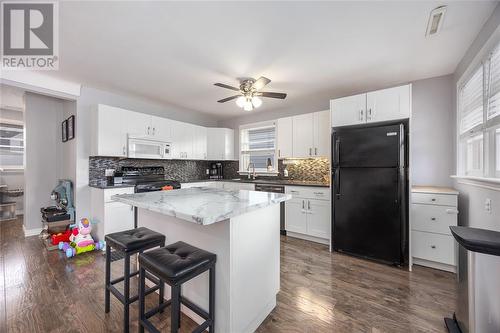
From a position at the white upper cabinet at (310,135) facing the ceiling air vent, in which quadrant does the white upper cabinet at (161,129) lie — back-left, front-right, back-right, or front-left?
back-right

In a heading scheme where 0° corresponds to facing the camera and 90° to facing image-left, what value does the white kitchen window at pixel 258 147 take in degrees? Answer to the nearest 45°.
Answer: approximately 45°

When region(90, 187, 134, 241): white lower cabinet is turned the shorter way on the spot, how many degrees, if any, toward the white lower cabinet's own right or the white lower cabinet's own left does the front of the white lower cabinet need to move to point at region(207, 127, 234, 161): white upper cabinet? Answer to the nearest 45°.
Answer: approximately 45° to the white lower cabinet's own left

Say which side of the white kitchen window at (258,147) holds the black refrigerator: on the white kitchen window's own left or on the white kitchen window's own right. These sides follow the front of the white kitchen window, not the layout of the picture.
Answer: on the white kitchen window's own left

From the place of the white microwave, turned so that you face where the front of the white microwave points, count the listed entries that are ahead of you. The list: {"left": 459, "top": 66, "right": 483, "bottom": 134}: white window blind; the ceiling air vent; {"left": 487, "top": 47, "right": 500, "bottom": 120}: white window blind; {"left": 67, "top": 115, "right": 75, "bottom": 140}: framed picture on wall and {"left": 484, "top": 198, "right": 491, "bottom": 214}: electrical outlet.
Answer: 4
